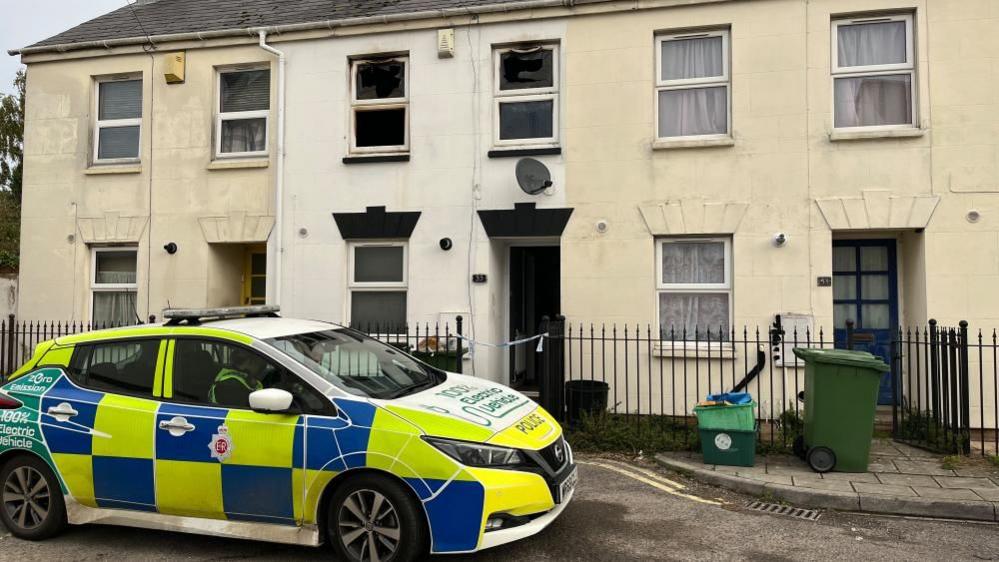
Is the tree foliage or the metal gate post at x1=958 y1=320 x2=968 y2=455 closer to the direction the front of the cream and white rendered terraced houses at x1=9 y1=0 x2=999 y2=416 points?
the metal gate post

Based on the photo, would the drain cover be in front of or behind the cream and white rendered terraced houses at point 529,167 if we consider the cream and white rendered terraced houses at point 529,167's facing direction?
in front

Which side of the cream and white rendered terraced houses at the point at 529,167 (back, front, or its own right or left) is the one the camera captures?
front

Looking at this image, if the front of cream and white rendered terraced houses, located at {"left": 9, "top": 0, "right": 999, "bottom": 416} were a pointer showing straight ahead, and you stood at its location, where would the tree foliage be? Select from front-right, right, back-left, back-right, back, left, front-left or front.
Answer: back-right

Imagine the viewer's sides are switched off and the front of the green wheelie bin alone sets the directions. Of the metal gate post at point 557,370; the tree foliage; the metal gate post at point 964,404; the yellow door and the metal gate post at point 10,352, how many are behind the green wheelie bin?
4

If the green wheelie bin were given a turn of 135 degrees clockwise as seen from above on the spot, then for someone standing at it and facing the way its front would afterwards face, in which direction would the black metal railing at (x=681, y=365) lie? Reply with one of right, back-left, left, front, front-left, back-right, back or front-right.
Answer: right

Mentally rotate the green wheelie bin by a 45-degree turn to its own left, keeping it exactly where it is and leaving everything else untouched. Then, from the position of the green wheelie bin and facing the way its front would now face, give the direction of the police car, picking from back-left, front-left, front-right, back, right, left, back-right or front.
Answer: back

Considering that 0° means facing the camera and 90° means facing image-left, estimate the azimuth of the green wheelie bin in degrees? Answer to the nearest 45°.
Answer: approximately 270°

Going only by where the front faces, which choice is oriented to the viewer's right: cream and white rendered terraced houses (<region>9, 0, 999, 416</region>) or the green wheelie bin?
the green wheelie bin

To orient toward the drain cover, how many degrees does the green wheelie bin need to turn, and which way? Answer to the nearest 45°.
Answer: approximately 135° to its right

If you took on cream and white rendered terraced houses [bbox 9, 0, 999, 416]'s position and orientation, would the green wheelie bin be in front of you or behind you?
in front

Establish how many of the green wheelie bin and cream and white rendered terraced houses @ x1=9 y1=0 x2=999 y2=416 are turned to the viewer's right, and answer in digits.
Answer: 1

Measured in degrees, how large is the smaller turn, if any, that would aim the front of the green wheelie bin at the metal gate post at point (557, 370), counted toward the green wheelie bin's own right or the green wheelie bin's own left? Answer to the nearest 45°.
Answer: approximately 180°

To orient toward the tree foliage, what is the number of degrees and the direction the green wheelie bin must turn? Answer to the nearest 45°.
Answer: approximately 180°

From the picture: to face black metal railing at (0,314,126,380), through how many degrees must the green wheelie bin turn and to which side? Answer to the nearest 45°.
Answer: approximately 180°
